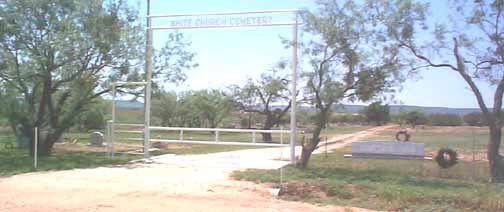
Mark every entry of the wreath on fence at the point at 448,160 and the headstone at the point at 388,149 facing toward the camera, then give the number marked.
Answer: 2

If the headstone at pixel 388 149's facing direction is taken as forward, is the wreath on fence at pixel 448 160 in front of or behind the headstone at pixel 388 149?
in front

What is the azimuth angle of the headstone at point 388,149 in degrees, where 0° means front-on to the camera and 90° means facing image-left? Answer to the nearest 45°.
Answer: approximately 0°

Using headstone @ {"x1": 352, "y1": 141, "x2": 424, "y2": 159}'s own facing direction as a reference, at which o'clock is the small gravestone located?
The small gravestone is roughly at 3 o'clock from the headstone.

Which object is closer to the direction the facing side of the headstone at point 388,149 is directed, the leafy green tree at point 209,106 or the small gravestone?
the small gravestone
